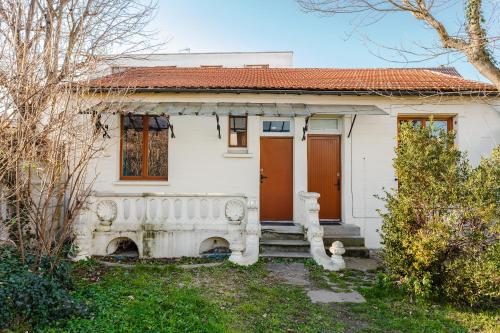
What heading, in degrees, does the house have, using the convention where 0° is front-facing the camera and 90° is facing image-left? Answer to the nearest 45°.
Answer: approximately 0°

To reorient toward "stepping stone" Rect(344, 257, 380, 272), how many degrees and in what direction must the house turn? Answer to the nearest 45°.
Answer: approximately 45° to its left

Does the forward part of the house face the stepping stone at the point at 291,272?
yes

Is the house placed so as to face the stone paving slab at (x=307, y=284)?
yes
